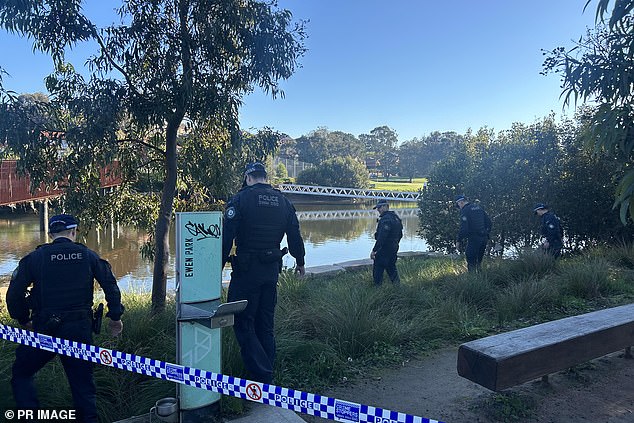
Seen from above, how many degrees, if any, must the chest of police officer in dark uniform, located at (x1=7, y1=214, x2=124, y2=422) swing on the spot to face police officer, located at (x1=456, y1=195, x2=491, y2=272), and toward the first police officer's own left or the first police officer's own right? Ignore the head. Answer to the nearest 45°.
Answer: approximately 45° to the first police officer's own right

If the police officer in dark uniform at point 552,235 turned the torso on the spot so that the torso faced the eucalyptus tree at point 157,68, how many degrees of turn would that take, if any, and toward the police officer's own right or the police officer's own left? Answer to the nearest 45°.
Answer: approximately 45° to the police officer's own left

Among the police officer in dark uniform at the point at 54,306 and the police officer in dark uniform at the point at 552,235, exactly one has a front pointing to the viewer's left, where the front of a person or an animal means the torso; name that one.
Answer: the police officer in dark uniform at the point at 552,235

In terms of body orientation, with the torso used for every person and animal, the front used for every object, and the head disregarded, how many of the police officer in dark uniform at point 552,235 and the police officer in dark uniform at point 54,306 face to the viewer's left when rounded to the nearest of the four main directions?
1

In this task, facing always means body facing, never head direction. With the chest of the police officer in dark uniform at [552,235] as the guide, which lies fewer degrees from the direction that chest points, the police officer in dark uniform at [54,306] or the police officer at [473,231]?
the police officer

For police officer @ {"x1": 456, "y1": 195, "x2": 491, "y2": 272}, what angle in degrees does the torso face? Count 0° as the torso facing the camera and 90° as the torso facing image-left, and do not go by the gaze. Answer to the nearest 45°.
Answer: approximately 135°

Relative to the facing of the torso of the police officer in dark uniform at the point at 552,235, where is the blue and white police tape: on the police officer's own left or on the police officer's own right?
on the police officer's own left

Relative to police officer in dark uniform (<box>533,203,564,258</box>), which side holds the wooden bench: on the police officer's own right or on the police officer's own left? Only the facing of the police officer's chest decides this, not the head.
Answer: on the police officer's own left

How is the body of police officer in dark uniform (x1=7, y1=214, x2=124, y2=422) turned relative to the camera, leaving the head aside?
away from the camera

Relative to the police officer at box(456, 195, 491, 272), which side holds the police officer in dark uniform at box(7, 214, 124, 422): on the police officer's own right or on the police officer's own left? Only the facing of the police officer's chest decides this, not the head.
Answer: on the police officer's own left

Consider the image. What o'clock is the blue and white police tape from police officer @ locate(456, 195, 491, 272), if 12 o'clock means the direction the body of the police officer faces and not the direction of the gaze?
The blue and white police tape is roughly at 8 o'clock from the police officer.

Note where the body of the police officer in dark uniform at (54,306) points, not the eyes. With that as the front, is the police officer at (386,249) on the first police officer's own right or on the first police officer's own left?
on the first police officer's own right

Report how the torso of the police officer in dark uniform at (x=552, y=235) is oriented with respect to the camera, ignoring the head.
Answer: to the viewer's left
